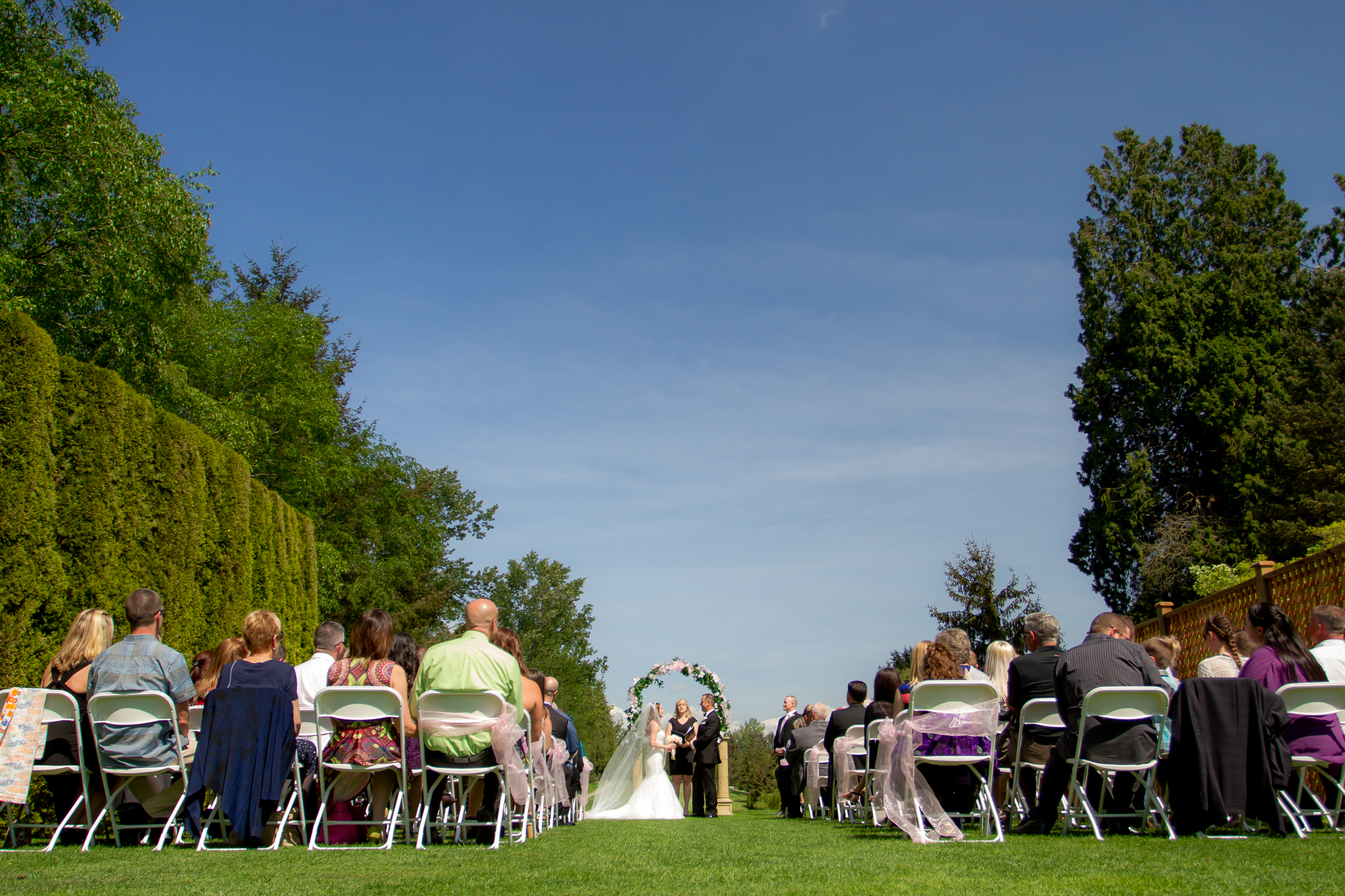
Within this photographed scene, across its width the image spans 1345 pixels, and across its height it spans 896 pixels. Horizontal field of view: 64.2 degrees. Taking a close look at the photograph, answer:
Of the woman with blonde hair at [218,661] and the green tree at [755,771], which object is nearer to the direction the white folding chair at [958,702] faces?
the green tree

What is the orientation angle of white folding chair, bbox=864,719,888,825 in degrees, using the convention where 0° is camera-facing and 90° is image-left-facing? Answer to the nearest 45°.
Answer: approximately 180°

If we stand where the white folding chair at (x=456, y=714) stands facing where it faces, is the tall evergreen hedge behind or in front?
in front

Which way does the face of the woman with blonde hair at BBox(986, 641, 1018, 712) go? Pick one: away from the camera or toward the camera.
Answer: away from the camera

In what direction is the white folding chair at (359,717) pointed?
away from the camera

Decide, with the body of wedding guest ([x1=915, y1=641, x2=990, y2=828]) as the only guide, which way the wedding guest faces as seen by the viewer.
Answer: away from the camera

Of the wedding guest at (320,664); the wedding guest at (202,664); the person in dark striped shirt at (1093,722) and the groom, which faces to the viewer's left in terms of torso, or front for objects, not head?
the groom

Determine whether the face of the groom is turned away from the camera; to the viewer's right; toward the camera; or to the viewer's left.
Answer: to the viewer's left

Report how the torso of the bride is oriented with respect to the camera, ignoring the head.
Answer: to the viewer's right

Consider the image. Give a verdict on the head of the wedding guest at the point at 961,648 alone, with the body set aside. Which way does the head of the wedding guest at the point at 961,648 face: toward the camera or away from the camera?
away from the camera

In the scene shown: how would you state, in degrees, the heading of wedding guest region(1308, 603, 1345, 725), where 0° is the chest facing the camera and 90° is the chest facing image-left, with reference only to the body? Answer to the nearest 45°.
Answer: approximately 135°

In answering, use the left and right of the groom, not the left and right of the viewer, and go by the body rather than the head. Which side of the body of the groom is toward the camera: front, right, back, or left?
left

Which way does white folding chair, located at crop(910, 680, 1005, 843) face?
away from the camera

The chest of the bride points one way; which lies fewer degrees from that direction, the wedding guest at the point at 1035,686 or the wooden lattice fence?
the wooden lattice fence

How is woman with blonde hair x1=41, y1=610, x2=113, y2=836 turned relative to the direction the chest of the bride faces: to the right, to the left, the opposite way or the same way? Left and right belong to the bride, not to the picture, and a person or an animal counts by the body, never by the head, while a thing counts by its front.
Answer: to the left

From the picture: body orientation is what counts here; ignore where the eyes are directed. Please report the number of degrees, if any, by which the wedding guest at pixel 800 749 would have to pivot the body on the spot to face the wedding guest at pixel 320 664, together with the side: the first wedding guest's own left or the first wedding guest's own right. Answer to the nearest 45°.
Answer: approximately 90° to the first wedding guest's own left

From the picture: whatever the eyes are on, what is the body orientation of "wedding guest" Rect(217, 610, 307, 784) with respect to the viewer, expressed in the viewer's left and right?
facing away from the viewer and to the right of the viewer
